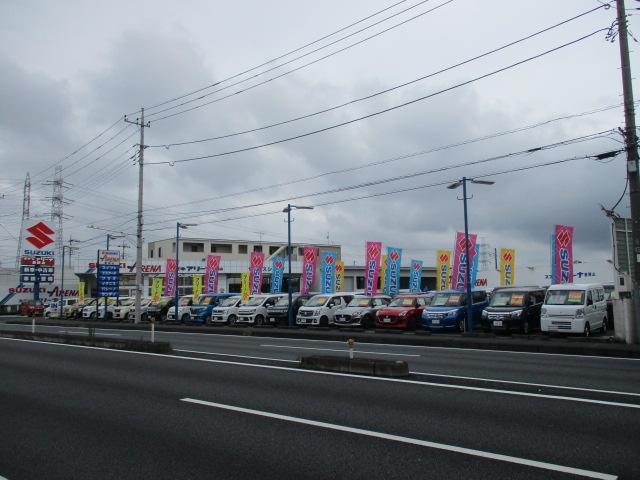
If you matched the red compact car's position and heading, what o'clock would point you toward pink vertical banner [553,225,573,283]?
The pink vertical banner is roughly at 7 o'clock from the red compact car.

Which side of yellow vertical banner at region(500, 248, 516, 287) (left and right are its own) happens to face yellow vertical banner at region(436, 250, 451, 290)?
right

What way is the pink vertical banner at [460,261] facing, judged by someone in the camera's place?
facing the viewer

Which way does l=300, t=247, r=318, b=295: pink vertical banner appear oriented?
toward the camera

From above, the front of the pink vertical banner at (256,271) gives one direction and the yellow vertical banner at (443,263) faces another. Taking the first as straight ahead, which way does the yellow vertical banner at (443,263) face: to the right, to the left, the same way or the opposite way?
the same way

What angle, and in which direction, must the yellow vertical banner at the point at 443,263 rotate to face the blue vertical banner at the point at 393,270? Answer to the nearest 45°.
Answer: approximately 90° to its right

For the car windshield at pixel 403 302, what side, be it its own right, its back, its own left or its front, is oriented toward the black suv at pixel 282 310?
right

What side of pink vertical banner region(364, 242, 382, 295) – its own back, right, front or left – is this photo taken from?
front

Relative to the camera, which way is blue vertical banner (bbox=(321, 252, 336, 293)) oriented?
toward the camera

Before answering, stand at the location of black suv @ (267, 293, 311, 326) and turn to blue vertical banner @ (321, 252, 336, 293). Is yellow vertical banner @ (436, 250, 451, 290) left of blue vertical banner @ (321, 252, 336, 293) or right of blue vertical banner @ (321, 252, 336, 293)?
right

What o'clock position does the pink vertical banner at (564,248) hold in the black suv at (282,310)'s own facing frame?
The pink vertical banner is roughly at 8 o'clock from the black suv.

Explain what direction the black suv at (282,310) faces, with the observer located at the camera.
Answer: facing the viewer and to the left of the viewer

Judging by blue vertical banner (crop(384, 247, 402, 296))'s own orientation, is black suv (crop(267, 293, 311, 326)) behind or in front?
in front

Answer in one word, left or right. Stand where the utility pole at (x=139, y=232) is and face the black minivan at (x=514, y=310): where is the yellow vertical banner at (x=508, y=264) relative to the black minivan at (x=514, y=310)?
left

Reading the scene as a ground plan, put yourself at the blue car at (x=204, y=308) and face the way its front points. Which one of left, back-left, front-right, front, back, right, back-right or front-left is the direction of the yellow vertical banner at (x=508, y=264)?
back-left

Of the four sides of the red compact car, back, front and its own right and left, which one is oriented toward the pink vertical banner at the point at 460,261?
back

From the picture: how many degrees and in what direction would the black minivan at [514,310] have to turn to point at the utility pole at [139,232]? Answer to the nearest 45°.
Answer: approximately 45° to its right

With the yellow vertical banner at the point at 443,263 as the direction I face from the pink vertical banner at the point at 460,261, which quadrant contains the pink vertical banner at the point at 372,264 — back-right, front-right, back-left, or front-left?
front-left

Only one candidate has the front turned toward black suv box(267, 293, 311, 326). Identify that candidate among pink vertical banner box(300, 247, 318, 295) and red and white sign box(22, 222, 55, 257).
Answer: the pink vertical banner

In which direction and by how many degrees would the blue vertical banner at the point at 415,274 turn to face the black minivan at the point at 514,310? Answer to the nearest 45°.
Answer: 0° — it already faces it

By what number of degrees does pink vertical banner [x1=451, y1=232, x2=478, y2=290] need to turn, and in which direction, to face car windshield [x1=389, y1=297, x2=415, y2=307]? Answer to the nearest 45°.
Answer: approximately 45° to its right
